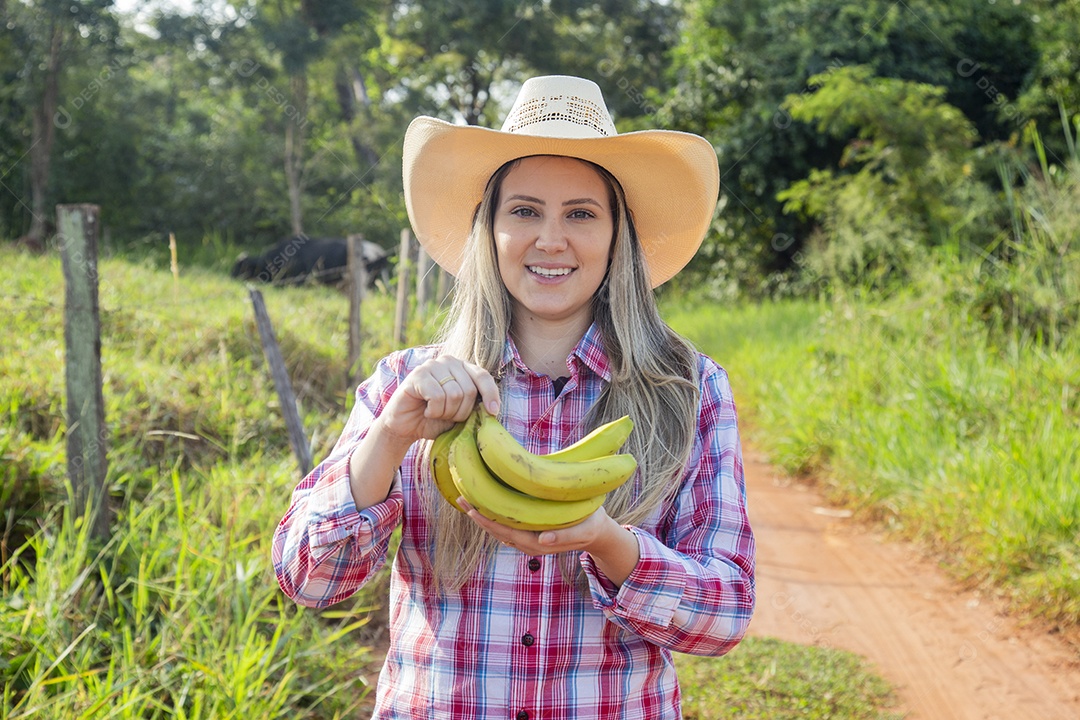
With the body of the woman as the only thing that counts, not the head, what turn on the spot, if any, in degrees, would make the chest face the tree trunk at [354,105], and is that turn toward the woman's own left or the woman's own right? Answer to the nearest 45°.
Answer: approximately 180°

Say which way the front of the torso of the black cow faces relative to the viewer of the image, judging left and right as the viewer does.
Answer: facing to the left of the viewer

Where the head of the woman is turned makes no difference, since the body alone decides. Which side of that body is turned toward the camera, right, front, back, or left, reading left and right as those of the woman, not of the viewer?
front

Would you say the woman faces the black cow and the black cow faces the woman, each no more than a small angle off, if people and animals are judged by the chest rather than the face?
no

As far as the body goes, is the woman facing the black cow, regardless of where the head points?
no

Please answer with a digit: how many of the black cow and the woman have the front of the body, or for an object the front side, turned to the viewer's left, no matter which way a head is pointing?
1

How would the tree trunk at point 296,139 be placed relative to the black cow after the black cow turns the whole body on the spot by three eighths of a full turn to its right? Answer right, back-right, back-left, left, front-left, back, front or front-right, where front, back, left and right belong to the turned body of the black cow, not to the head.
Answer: front-left

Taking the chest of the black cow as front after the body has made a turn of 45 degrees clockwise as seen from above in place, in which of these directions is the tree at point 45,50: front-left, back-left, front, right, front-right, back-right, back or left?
front

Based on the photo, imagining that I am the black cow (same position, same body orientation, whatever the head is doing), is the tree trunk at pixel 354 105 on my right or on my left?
on my right

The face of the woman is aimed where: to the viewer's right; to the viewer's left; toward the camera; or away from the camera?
toward the camera

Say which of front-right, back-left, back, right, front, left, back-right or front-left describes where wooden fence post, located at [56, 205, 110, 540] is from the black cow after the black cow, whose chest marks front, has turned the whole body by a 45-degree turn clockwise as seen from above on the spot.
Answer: back-left

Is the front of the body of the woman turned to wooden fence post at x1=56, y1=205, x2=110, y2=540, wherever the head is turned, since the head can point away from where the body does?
no

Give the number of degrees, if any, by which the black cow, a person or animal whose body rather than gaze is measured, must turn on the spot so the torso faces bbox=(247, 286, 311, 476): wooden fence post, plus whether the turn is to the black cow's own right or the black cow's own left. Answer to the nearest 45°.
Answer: approximately 90° to the black cow's own left

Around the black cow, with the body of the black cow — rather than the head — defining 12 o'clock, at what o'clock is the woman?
The woman is roughly at 9 o'clock from the black cow.

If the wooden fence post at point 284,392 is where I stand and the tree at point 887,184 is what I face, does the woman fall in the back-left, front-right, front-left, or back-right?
back-right

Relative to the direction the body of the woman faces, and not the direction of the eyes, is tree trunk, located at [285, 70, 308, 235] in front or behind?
behind

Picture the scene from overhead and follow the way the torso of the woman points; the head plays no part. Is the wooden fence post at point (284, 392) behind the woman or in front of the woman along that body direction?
behind
